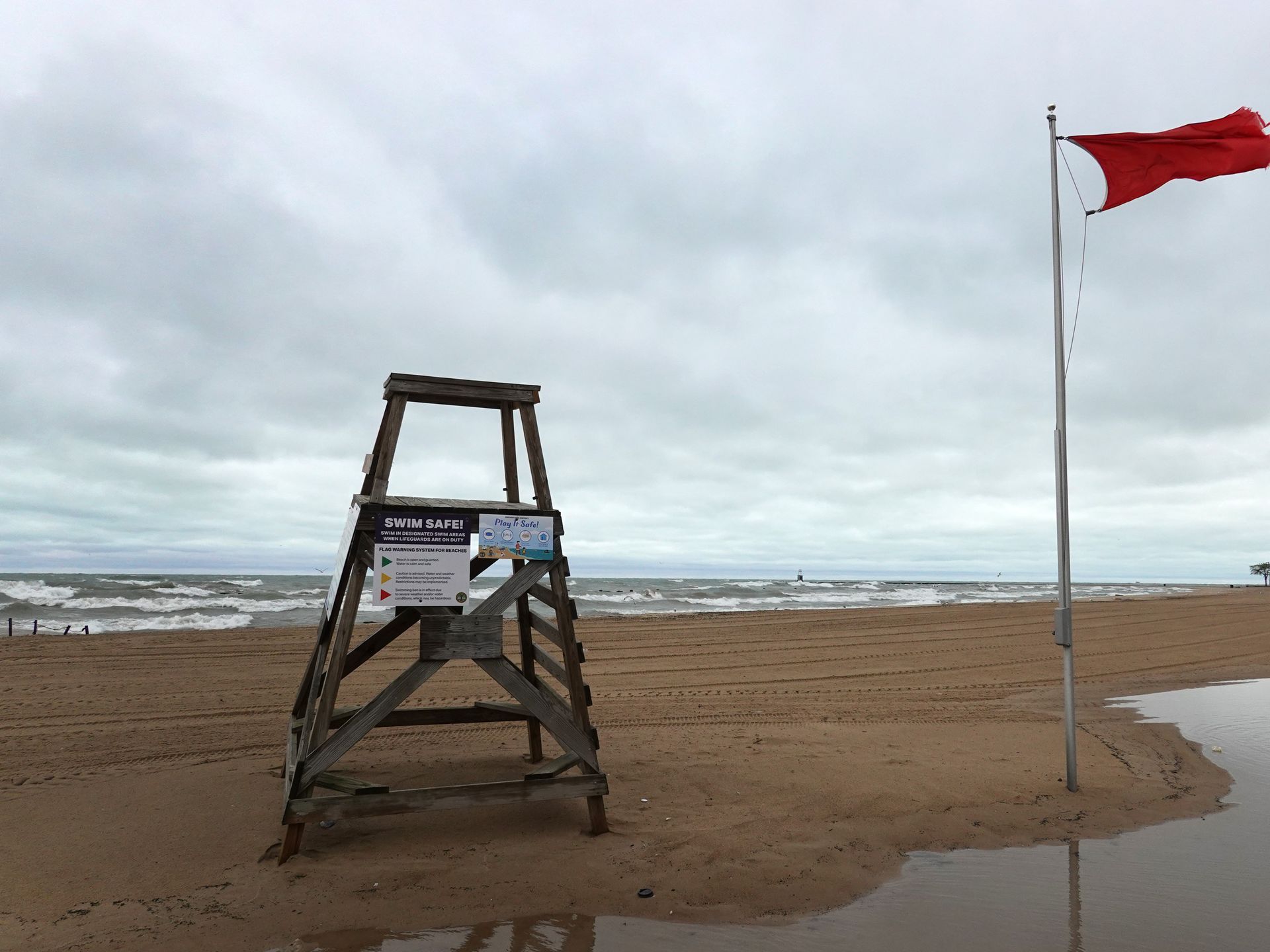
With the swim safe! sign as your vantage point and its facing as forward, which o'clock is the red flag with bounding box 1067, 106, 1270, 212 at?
The red flag is roughly at 9 o'clock from the swim safe! sign.

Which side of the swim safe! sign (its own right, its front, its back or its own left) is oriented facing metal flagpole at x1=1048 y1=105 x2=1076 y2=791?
left

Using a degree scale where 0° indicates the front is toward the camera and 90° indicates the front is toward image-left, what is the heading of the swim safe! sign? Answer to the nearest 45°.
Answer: approximately 0°
